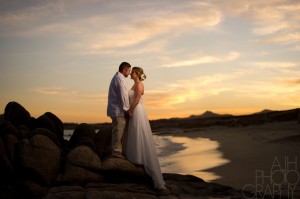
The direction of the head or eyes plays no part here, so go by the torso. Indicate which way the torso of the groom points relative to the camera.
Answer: to the viewer's right

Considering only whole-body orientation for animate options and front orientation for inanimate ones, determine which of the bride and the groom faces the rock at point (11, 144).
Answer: the bride

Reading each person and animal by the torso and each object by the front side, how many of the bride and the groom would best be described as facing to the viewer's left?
1

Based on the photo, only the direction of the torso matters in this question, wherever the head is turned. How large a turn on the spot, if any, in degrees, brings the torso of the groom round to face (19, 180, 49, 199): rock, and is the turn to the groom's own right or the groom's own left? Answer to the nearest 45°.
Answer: approximately 180°

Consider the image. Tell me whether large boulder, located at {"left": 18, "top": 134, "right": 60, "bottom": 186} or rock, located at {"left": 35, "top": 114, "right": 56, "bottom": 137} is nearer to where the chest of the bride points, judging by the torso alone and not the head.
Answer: the large boulder

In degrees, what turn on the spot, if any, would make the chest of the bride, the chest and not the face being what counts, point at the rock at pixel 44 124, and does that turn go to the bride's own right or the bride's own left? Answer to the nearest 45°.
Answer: approximately 45° to the bride's own right

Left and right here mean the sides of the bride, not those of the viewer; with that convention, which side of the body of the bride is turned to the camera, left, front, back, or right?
left

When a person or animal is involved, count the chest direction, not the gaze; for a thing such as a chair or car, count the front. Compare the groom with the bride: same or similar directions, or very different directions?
very different directions
